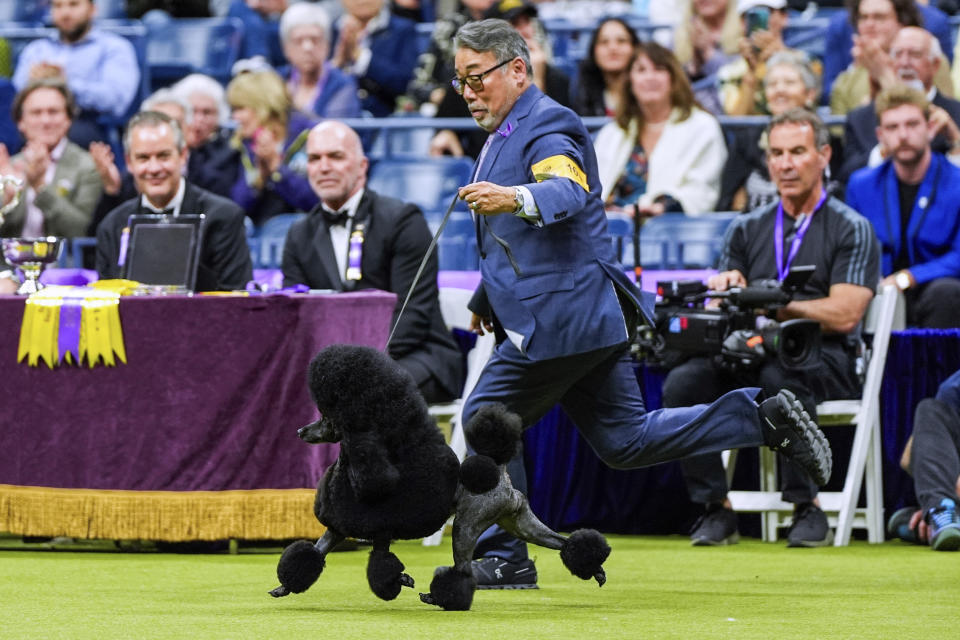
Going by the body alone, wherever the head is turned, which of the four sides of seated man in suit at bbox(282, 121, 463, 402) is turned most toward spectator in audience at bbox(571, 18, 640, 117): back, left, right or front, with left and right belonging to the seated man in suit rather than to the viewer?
back

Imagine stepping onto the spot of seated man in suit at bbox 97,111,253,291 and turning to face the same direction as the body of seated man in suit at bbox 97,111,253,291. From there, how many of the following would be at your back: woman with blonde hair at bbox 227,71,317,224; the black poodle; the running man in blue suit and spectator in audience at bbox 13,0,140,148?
2

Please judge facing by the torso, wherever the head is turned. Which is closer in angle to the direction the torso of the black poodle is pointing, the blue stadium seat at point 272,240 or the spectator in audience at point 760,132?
the blue stadium seat

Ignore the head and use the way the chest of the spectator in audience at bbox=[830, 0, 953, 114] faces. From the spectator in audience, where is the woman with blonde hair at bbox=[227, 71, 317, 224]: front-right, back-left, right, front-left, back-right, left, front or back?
front-right

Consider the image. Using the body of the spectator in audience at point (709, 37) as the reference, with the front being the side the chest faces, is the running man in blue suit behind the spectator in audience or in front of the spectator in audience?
in front

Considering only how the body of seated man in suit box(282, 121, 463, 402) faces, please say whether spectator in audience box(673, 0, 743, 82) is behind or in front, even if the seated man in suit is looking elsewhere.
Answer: behind

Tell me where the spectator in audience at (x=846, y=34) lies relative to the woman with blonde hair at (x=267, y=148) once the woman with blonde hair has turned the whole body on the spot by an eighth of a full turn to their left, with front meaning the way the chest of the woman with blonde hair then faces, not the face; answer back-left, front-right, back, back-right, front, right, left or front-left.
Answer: left

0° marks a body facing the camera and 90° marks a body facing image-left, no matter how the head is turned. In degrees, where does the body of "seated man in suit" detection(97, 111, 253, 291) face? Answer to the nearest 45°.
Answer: approximately 0°

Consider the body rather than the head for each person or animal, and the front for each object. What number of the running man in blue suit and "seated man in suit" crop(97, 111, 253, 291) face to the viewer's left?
1

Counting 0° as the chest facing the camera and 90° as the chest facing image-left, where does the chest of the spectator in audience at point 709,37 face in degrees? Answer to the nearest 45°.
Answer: approximately 0°

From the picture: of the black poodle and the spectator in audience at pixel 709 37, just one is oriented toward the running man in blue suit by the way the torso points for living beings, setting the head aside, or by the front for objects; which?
the spectator in audience

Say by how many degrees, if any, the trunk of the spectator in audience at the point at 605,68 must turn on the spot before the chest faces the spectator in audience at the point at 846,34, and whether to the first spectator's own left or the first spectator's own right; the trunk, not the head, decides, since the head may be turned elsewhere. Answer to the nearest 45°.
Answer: approximately 90° to the first spectator's own left

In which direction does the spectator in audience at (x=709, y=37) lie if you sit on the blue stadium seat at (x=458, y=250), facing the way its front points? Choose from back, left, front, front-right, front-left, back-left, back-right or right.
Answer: back-left

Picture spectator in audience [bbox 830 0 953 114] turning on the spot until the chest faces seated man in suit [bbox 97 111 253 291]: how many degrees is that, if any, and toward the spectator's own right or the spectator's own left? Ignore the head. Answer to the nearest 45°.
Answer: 0° — they already face them

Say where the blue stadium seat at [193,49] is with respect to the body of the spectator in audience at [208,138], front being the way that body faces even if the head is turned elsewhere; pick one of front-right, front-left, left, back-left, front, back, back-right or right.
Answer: back-right
